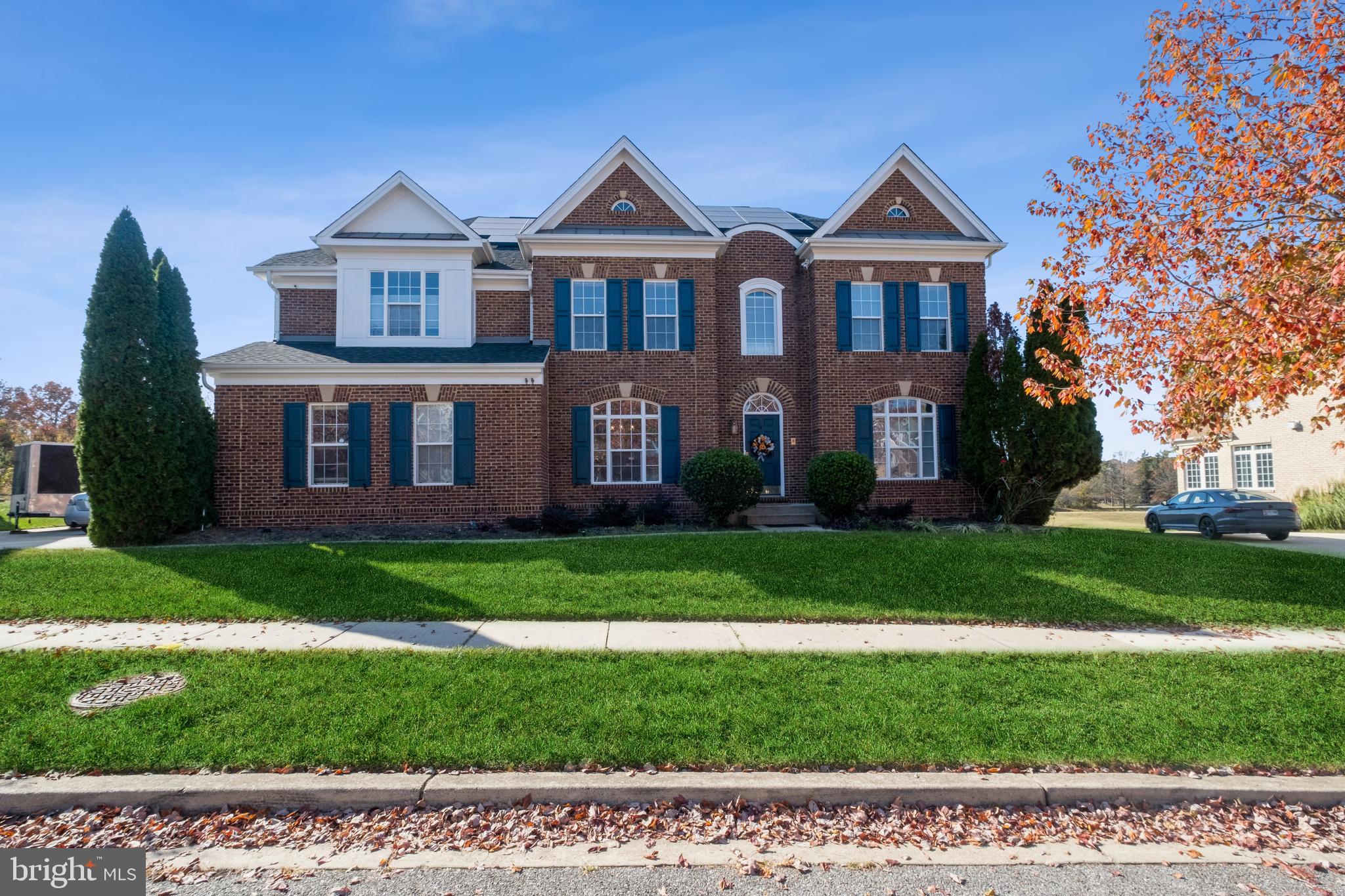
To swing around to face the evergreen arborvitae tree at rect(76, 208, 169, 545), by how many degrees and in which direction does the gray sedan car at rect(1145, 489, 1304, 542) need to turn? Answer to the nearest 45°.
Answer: approximately 90° to its left

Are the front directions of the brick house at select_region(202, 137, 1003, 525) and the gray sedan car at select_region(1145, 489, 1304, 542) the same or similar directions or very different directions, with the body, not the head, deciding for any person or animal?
very different directions

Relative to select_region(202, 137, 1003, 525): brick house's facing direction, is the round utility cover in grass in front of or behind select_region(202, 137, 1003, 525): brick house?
in front

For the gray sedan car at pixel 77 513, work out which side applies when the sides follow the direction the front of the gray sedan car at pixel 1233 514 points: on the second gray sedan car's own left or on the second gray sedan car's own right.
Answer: on the second gray sedan car's own left

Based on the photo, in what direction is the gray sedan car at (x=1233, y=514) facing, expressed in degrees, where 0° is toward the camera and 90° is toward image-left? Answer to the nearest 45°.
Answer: approximately 135°

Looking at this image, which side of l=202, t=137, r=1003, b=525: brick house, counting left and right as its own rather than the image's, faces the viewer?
front

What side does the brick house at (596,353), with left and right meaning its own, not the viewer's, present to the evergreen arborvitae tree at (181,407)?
right

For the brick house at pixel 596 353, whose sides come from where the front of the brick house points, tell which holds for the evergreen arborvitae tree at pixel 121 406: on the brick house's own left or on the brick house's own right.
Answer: on the brick house's own right

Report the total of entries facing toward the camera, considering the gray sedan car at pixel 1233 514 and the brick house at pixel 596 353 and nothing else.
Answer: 1

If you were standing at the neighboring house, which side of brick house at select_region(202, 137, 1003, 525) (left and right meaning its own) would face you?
left

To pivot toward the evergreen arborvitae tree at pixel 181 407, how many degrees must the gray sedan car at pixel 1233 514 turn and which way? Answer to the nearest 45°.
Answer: approximately 90° to its left
